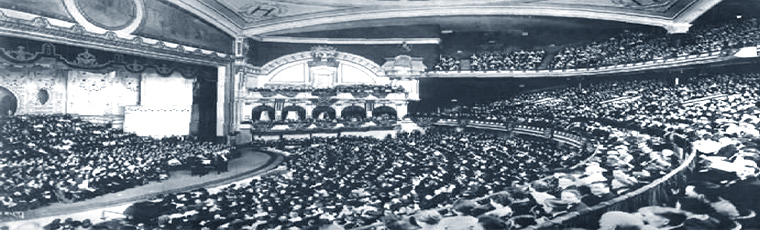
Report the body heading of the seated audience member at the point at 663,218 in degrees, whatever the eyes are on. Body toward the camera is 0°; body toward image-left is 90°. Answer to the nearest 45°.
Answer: approximately 90°

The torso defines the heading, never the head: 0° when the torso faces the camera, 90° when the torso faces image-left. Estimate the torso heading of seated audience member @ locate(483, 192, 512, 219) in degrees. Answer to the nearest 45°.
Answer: approximately 90°

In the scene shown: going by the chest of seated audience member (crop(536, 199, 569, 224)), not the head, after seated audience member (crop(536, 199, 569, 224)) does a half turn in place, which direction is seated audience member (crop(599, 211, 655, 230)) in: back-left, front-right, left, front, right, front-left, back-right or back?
front-right

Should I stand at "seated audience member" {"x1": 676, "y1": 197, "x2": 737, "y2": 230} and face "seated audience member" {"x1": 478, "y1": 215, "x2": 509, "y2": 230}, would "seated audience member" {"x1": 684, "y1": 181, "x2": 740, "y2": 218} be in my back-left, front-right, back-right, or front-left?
back-right

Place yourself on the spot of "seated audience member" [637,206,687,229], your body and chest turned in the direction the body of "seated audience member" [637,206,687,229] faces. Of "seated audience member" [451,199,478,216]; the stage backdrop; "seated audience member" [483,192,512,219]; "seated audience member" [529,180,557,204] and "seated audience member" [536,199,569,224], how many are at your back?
0

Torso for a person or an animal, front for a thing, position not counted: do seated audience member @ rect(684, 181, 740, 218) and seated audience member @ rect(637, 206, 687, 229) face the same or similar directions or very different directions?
same or similar directions

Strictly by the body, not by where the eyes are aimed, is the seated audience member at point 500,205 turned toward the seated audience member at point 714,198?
no

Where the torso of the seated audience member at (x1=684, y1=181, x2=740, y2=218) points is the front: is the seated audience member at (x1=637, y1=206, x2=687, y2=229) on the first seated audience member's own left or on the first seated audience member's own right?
on the first seated audience member's own left

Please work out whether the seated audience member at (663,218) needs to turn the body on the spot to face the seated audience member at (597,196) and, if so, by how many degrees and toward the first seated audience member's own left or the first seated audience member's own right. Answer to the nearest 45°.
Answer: approximately 45° to the first seated audience member's own right

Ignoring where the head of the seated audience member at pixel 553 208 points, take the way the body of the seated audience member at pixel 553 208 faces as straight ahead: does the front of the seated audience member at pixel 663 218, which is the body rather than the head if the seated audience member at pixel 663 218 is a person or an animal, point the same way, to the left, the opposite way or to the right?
the same way

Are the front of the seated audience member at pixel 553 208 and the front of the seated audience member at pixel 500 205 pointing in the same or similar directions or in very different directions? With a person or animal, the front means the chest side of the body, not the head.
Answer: same or similar directions

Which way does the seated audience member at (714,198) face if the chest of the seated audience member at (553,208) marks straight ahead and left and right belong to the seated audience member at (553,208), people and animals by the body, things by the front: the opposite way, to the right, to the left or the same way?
the same way

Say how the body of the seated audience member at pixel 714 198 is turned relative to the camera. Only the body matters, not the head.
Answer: to the viewer's left

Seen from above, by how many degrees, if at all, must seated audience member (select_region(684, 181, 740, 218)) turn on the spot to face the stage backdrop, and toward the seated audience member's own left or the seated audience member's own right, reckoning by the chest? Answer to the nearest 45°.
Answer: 0° — they already face it

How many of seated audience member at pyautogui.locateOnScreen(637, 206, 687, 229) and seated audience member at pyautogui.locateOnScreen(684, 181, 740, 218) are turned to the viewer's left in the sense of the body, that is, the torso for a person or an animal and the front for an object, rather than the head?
2

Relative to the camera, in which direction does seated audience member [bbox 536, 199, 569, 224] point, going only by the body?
to the viewer's left

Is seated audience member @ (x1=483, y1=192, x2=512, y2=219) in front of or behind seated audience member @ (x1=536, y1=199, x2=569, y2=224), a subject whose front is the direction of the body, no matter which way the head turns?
in front
